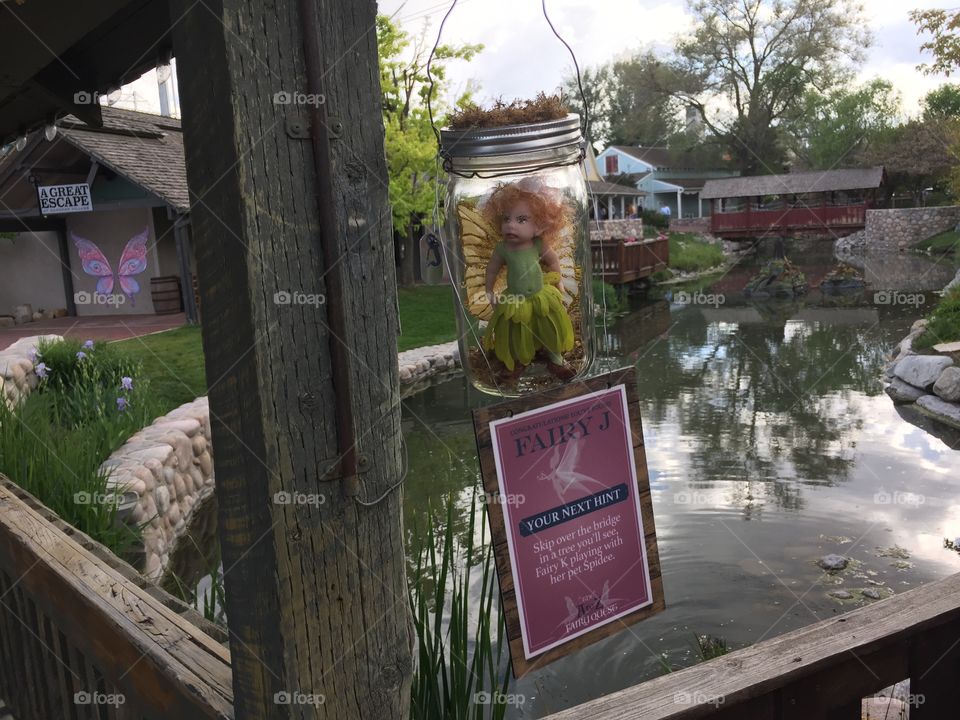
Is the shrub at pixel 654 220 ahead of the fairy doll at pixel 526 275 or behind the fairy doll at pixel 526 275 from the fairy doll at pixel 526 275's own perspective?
behind

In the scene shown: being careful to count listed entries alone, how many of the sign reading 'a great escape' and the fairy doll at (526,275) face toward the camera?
2

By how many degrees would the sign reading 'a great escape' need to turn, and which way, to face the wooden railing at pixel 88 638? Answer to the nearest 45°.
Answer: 0° — it already faces it

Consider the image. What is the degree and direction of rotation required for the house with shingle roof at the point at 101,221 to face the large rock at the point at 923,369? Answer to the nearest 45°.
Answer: approximately 45° to its left

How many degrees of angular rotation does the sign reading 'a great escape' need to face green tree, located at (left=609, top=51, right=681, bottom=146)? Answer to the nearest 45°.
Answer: approximately 135° to its left

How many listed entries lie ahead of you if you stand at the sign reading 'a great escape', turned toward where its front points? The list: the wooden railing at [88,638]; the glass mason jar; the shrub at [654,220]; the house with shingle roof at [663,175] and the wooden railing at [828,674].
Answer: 3

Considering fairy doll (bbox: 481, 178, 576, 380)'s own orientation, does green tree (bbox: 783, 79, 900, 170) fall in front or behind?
behind

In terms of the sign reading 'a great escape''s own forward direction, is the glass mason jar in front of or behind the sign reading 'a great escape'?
in front

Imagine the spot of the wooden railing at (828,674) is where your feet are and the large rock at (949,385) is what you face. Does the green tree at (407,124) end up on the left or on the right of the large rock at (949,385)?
left

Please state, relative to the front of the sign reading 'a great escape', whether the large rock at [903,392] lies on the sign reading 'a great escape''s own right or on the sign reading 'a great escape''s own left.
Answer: on the sign reading 'a great escape''s own left

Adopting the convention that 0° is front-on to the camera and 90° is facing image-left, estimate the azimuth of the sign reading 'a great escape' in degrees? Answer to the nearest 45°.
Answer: approximately 0°
